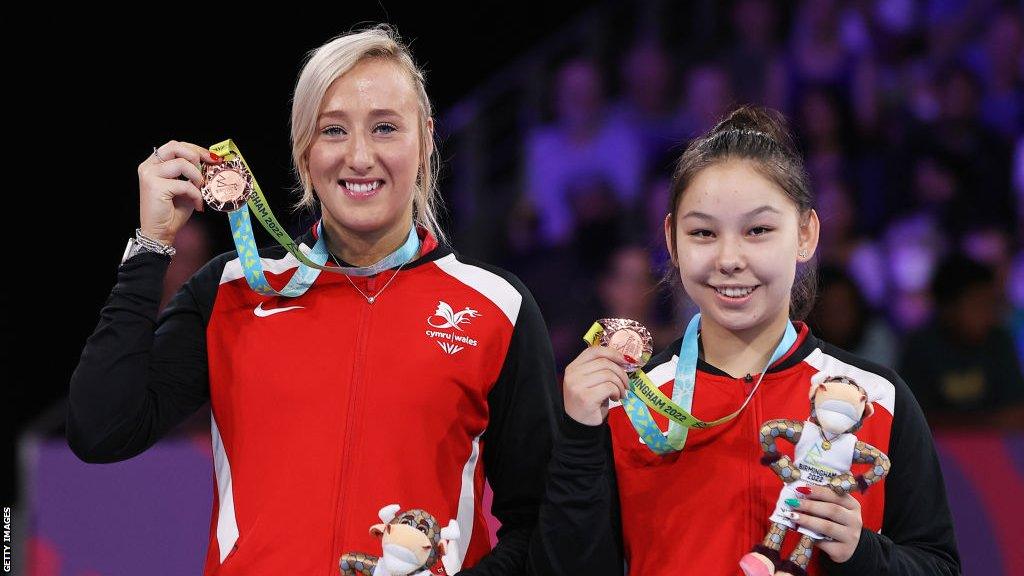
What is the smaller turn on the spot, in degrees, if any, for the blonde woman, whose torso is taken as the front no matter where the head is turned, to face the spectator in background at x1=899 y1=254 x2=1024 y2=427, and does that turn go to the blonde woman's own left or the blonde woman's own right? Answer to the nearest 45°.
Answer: approximately 135° to the blonde woman's own left

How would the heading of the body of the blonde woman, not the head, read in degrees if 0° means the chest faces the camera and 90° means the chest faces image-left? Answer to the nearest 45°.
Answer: approximately 0°

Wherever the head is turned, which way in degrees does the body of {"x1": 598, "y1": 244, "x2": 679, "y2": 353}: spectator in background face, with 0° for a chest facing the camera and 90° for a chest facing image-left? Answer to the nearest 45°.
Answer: approximately 0°

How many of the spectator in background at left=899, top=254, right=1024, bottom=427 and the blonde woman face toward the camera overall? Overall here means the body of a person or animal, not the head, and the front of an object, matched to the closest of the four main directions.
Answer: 2
